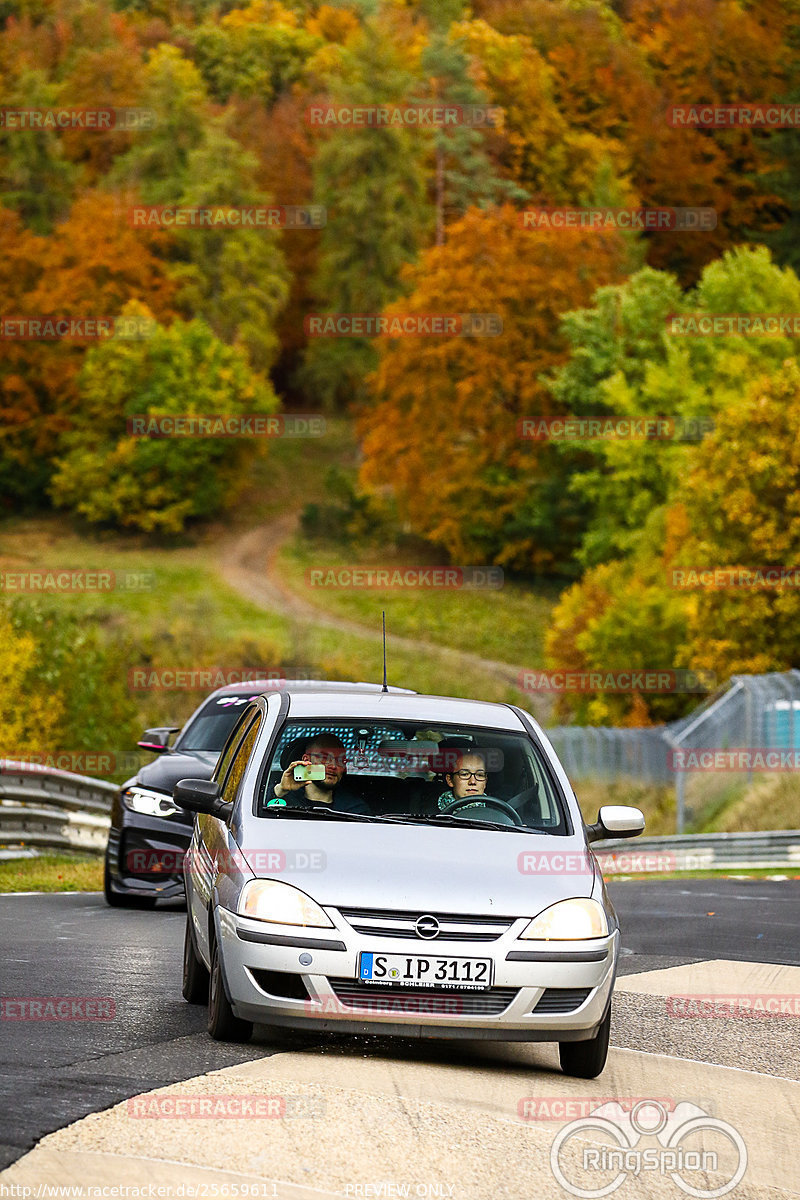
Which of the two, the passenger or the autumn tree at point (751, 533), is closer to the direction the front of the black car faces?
the passenger

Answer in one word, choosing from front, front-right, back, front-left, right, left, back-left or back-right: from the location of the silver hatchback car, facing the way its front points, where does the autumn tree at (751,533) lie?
back

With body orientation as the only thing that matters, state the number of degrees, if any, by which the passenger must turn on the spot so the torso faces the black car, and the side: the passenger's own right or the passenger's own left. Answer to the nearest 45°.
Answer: approximately 180°

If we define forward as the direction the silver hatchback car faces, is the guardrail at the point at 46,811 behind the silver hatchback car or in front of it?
behind

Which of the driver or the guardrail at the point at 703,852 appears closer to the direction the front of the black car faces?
the driver

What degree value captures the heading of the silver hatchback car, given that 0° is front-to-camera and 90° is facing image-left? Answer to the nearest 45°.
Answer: approximately 0°

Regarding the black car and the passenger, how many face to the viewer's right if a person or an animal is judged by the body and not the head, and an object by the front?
0

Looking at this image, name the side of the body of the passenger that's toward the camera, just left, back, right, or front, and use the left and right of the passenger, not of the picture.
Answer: front

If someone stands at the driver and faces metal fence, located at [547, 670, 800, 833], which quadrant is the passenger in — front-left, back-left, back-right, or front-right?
back-left

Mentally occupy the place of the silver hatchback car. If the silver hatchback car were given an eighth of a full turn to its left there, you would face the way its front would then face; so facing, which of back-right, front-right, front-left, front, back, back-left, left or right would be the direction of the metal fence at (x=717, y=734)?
back-left

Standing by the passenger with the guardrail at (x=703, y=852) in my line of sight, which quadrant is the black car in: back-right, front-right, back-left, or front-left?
front-left

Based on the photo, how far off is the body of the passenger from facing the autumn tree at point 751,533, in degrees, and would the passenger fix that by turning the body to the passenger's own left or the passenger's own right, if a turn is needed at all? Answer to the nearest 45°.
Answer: approximately 180°

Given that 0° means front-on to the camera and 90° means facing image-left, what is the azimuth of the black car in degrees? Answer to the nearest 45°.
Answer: approximately 45°

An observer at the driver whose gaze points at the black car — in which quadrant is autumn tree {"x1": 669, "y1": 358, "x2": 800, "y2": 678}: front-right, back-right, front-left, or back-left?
front-right
